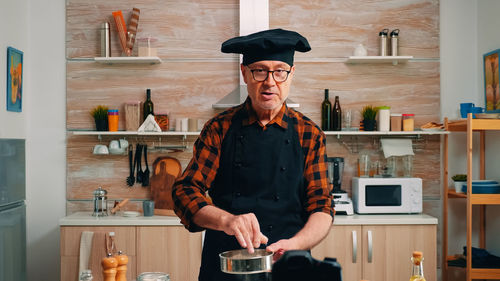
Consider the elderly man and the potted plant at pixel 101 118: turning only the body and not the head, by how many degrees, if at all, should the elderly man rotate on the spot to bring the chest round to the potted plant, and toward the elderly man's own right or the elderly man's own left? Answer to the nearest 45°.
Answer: approximately 135° to the elderly man's own right

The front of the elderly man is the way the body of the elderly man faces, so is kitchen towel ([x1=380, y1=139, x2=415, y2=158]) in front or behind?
behind

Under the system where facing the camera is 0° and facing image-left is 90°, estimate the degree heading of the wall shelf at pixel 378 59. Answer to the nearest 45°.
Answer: approximately 0°

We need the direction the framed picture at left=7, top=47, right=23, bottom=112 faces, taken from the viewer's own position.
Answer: facing to the right of the viewer

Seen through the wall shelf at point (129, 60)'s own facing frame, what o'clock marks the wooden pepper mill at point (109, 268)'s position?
The wooden pepper mill is roughly at 12 o'clock from the wall shelf.

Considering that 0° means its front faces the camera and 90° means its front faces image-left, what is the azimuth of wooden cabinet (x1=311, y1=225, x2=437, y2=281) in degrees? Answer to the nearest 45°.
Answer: approximately 0°

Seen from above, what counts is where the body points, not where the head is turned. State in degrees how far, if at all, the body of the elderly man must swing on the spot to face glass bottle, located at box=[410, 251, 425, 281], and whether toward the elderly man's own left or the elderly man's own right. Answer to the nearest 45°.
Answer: approximately 45° to the elderly man's own left

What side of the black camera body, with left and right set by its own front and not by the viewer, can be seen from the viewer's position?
back

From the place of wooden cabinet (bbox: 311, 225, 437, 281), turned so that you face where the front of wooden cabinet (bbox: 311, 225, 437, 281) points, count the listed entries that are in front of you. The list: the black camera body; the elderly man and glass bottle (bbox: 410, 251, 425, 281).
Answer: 3
